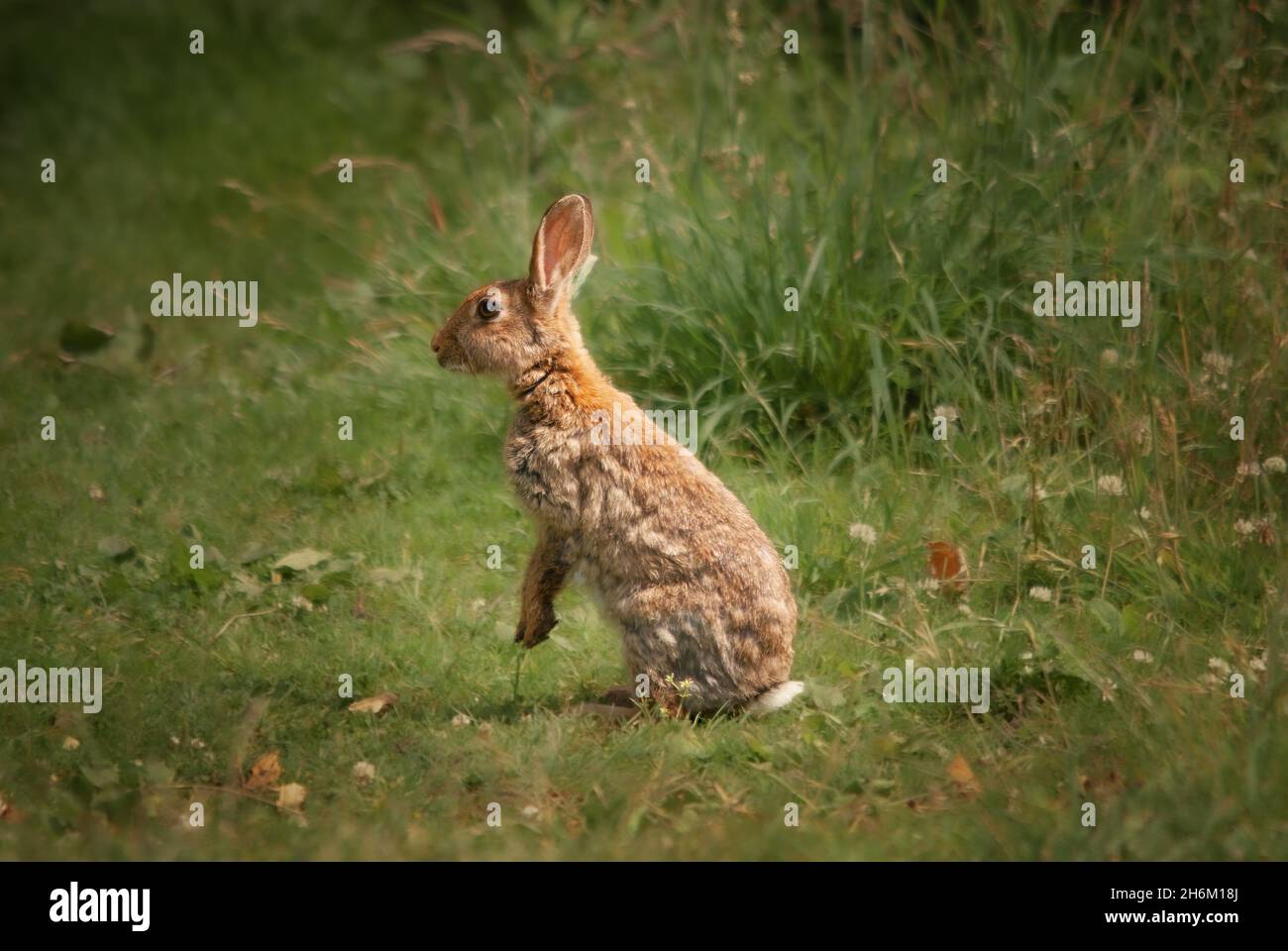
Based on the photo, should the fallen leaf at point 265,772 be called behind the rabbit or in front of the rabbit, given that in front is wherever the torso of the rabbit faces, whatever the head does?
in front

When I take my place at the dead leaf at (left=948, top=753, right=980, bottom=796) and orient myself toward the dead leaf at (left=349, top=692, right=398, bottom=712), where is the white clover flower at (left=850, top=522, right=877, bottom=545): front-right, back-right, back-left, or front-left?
front-right

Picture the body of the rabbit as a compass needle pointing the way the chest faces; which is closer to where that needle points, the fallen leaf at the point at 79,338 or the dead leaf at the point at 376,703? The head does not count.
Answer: the dead leaf

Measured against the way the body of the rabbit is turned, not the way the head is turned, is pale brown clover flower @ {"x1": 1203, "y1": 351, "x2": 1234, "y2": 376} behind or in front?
behind

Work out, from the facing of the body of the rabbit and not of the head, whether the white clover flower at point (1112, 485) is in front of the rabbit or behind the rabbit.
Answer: behind

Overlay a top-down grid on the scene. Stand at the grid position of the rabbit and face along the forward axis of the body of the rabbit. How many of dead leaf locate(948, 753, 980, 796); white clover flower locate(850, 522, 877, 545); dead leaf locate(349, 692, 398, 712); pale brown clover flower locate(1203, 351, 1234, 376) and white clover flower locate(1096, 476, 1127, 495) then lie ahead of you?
1

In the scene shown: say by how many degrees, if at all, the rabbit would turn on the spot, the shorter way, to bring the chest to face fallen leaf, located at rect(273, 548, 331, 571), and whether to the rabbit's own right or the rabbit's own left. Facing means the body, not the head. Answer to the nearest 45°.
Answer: approximately 45° to the rabbit's own right

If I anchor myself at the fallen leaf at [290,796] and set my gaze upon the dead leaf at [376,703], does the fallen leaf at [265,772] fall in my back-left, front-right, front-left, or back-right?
front-left

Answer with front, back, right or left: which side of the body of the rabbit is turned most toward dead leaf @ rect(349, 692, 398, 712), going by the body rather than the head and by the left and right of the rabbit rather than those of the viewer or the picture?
front

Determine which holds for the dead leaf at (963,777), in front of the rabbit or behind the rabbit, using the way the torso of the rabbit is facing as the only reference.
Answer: behind

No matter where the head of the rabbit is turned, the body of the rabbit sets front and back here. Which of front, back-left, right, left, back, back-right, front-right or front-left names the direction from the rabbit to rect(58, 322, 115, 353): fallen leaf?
front-right

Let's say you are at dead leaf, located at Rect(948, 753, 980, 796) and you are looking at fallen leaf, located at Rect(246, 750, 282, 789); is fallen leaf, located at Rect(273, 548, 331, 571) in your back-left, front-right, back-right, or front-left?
front-right

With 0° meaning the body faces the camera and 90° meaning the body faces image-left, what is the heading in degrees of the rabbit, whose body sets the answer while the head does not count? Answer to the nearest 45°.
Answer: approximately 90°

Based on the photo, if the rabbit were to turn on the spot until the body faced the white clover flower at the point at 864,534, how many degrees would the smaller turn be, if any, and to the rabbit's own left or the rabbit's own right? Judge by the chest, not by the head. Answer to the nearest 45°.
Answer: approximately 135° to the rabbit's own right
